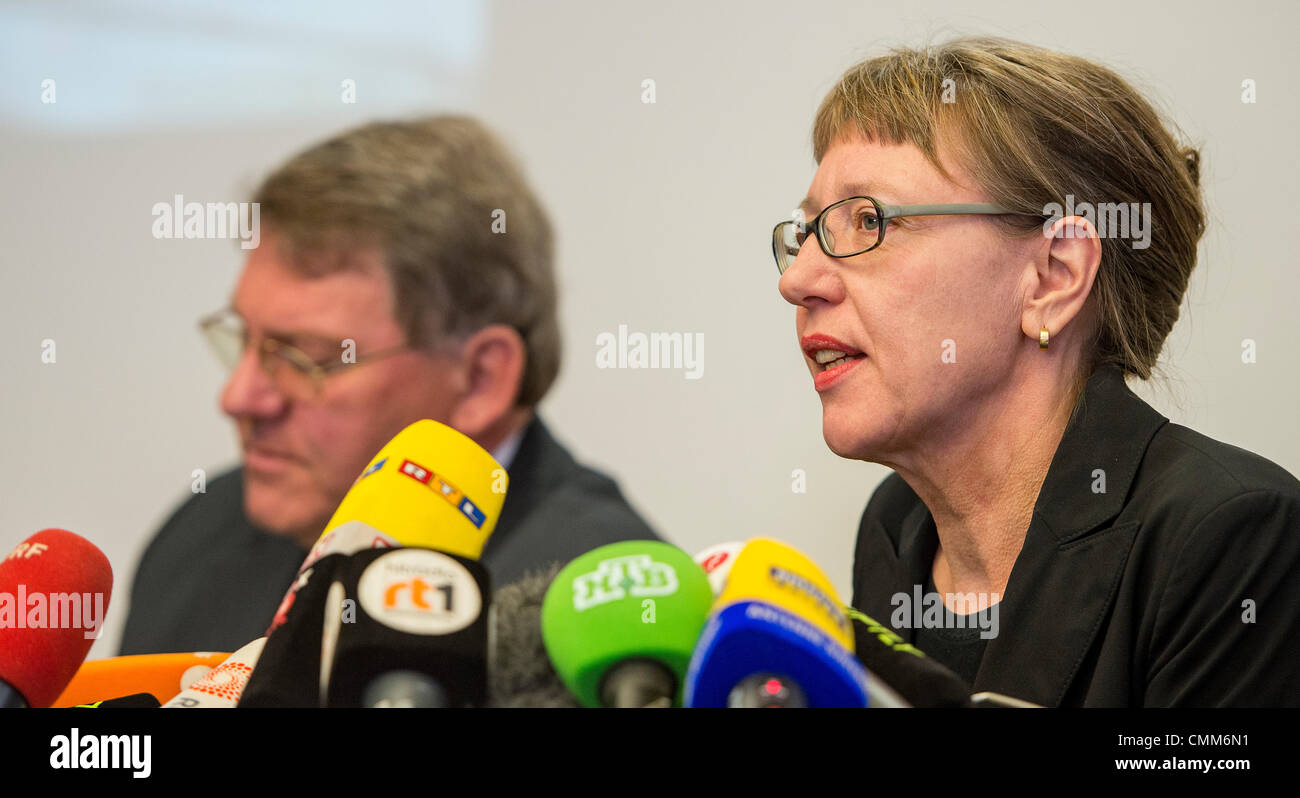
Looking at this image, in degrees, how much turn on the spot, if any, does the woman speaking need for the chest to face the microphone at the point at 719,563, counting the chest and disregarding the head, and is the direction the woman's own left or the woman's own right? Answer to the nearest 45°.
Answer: approximately 45° to the woman's own left

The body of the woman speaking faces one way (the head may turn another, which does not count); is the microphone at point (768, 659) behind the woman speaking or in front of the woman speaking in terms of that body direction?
in front

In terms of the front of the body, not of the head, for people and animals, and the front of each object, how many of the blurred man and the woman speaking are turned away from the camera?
0

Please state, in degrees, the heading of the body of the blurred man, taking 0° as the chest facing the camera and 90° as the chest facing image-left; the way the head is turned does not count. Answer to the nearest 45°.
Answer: approximately 45°

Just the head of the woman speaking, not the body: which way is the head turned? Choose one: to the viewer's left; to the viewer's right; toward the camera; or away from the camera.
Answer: to the viewer's left

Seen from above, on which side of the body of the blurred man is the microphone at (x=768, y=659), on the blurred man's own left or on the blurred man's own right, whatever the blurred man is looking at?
on the blurred man's own left

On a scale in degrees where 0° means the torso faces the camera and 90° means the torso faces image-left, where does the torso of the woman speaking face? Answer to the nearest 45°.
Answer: approximately 45°

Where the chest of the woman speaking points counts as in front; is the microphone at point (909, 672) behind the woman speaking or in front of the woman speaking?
in front

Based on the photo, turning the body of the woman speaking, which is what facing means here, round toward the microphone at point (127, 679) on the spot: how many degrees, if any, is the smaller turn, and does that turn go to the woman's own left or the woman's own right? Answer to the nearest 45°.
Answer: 0° — they already face it

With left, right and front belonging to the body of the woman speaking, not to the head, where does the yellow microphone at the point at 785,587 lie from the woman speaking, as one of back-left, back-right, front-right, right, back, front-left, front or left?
front-left
